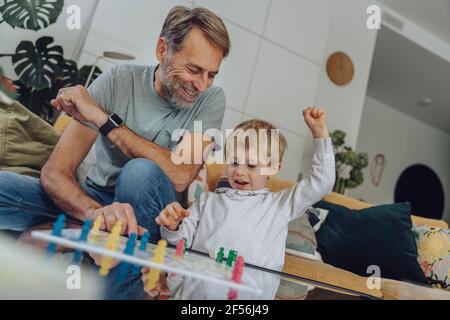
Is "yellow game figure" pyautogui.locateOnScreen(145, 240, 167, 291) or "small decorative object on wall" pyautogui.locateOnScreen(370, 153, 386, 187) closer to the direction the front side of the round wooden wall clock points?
the yellow game figure

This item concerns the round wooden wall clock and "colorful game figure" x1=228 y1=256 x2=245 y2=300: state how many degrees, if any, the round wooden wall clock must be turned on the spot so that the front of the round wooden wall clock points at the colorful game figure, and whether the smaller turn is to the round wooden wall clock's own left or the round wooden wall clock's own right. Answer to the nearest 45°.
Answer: approximately 45° to the round wooden wall clock's own left

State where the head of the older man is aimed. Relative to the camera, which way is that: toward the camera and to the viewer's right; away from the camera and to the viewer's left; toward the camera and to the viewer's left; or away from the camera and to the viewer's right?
toward the camera and to the viewer's right

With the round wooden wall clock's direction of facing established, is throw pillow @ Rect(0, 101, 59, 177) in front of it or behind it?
in front
